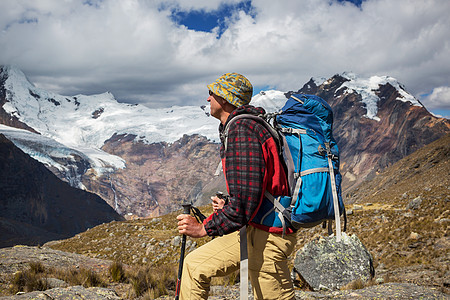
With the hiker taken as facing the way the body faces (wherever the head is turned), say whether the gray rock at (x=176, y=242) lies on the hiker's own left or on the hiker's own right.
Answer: on the hiker's own right

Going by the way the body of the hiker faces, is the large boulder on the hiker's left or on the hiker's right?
on the hiker's right

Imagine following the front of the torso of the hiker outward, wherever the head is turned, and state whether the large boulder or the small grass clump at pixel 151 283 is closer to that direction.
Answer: the small grass clump

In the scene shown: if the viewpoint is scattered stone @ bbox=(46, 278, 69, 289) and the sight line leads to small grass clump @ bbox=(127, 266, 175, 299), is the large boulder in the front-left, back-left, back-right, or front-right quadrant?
front-left

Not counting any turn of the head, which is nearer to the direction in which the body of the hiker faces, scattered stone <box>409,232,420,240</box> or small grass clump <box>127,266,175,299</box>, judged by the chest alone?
the small grass clump

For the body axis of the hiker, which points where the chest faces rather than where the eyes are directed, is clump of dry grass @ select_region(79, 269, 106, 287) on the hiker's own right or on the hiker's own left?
on the hiker's own right

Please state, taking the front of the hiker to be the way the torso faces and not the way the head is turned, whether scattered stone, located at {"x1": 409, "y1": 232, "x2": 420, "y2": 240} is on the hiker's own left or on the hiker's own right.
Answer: on the hiker's own right

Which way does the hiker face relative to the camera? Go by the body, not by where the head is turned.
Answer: to the viewer's left

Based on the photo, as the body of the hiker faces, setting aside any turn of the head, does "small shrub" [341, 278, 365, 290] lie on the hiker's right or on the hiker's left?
on the hiker's right
